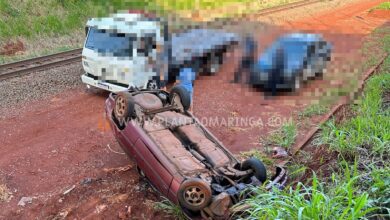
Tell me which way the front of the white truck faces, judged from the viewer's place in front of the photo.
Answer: facing the viewer and to the left of the viewer

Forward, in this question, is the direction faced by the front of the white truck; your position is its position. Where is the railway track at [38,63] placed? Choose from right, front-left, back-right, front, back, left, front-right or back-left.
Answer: right

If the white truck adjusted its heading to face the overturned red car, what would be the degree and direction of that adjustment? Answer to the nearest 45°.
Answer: approximately 45° to its left

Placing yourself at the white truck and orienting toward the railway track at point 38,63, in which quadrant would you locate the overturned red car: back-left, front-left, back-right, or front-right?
back-left
